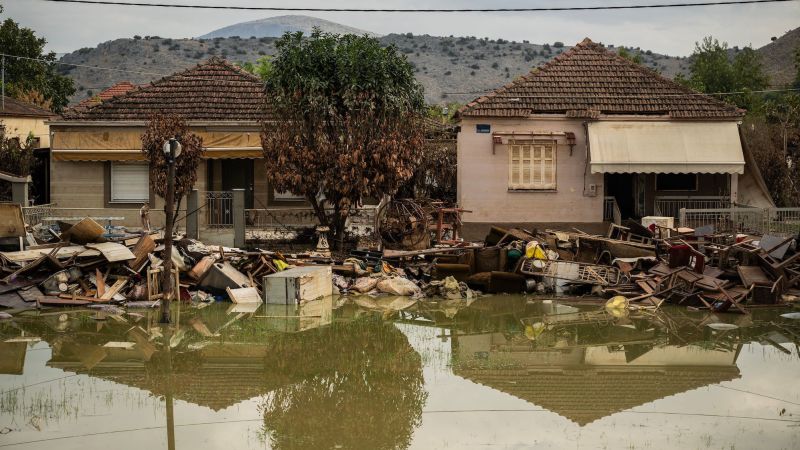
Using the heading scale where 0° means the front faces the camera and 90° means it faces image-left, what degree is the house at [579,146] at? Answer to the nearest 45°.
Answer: approximately 0°

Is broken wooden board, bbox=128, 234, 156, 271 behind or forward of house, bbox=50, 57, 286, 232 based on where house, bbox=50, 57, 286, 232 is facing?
forward

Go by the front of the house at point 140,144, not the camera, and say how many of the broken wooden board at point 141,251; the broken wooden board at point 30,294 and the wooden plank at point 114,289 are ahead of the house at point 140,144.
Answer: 3

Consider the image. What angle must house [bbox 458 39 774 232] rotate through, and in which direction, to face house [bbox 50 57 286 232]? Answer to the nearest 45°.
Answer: approximately 90° to its right

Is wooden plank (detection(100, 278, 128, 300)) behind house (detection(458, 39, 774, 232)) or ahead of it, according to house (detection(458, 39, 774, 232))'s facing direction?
ahead

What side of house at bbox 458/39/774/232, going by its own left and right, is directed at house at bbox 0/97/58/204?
right

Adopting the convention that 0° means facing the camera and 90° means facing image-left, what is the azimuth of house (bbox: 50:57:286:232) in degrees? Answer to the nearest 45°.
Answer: approximately 0°

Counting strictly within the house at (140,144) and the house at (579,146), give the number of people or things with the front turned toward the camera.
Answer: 2

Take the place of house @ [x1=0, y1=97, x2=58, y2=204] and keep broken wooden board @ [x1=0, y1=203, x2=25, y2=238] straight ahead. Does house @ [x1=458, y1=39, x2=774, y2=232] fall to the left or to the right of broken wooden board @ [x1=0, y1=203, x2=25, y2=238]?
left

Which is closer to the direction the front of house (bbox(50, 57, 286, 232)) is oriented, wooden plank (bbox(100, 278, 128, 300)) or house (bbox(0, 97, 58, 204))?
the wooden plank

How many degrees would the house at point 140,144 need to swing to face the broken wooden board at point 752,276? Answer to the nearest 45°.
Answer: approximately 45° to its left

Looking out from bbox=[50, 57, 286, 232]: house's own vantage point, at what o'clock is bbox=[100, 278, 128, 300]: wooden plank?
The wooden plank is roughly at 12 o'clock from the house.
